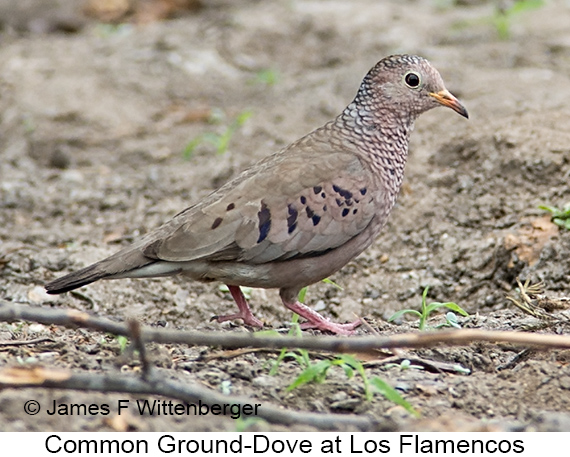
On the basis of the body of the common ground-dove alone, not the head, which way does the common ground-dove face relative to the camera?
to the viewer's right

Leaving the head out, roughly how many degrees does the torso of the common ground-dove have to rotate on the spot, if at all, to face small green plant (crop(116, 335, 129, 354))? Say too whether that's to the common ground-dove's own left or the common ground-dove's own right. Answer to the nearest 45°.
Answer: approximately 135° to the common ground-dove's own right

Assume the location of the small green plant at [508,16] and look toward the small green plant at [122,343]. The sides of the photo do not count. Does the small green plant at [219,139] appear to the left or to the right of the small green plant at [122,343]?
right

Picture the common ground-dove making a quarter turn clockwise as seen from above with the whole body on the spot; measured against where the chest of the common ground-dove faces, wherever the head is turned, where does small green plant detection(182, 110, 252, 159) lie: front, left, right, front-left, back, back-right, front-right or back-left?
back

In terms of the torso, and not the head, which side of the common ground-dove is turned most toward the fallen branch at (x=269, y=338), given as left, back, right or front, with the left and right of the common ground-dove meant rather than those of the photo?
right

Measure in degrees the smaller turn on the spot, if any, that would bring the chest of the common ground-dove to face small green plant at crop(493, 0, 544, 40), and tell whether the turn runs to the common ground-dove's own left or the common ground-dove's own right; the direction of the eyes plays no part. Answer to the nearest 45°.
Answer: approximately 45° to the common ground-dove's own left

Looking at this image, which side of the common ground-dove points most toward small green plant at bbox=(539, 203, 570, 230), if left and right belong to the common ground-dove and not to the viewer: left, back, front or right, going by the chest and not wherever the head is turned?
front
